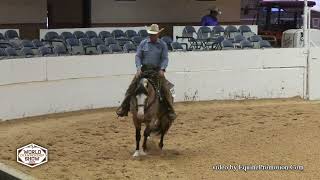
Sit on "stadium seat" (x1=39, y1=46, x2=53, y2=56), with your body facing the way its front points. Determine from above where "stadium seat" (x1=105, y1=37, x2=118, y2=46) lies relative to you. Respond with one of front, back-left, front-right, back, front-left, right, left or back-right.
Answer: left

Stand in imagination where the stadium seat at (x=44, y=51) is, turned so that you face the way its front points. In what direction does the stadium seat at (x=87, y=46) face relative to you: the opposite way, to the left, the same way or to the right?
the same way

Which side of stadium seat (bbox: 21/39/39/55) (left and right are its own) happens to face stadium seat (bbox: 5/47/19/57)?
right

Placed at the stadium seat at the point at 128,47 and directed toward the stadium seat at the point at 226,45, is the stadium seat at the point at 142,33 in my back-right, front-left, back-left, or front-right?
front-left

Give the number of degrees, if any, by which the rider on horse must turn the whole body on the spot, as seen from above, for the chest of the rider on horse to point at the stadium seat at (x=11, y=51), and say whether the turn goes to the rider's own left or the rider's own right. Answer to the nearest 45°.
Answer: approximately 135° to the rider's own right

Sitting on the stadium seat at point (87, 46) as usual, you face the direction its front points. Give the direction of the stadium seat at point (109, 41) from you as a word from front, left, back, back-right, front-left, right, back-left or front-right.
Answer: left

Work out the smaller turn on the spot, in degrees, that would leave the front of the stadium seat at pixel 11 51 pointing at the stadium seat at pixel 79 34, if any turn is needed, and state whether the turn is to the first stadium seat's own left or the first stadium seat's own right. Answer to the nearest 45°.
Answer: approximately 90° to the first stadium seat's own left

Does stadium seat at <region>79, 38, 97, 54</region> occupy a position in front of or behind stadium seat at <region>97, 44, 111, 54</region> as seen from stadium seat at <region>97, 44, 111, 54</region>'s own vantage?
behind

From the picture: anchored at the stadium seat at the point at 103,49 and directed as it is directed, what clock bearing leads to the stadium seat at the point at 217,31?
the stadium seat at the point at 217,31 is roughly at 9 o'clock from the stadium seat at the point at 103,49.

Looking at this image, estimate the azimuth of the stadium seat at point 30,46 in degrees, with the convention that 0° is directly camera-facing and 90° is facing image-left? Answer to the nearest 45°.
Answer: approximately 315°

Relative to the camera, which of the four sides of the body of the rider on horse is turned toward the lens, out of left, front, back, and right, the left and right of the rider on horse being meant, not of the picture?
front

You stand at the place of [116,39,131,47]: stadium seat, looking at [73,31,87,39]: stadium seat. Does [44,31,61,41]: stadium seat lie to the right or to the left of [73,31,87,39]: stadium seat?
left

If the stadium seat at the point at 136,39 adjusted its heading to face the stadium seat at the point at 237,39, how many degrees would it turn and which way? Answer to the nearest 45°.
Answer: approximately 90° to its left

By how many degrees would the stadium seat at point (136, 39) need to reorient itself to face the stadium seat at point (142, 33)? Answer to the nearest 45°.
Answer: approximately 180°

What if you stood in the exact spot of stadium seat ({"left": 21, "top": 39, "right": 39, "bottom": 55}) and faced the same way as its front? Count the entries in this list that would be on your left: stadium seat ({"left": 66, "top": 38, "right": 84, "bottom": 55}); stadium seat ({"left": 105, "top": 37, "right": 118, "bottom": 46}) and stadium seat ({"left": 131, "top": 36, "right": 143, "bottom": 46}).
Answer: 3

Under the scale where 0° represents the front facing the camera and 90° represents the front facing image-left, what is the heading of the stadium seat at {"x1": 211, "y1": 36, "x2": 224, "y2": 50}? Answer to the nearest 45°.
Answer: approximately 45°
